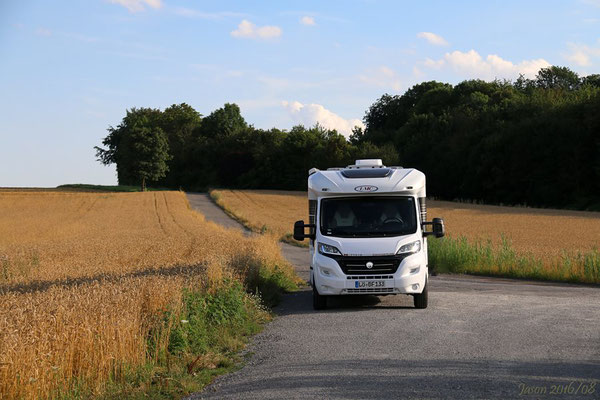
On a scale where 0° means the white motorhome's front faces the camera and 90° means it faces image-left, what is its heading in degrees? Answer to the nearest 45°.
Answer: approximately 0°
